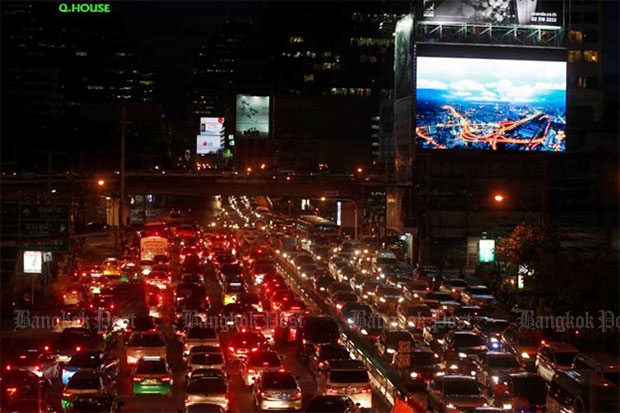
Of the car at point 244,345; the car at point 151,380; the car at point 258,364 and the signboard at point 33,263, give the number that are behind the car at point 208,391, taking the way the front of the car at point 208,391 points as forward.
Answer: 0

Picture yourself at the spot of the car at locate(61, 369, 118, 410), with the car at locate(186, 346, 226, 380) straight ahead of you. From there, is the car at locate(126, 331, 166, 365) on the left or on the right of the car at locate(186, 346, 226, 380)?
left

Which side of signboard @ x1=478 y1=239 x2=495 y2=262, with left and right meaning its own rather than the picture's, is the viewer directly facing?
front

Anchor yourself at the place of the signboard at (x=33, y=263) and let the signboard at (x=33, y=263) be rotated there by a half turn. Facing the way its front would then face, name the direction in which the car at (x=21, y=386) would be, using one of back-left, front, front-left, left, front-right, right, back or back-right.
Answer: back

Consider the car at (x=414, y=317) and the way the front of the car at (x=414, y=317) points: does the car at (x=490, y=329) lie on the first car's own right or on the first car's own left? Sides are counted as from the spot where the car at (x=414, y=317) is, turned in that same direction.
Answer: on the first car's own left

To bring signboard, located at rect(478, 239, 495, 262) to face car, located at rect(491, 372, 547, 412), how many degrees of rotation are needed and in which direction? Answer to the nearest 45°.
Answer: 0° — it already faces it

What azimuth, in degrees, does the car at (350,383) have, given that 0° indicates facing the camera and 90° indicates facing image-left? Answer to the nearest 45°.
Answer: approximately 180°

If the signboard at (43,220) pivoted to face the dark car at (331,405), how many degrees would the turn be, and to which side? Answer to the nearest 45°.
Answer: approximately 45° to its left

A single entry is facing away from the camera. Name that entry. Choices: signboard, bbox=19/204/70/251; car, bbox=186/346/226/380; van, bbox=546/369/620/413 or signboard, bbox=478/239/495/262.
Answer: the car

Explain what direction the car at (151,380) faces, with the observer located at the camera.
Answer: facing away from the viewer

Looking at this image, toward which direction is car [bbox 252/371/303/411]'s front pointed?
away from the camera

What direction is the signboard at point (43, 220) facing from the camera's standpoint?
toward the camera

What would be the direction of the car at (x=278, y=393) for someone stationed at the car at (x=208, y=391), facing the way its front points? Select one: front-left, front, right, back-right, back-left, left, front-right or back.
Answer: right

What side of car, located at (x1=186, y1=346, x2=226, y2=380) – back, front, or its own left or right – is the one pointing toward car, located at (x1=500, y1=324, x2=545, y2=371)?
right

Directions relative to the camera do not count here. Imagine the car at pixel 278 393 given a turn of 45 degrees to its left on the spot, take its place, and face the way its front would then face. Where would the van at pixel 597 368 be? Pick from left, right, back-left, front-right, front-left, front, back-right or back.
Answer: back-right

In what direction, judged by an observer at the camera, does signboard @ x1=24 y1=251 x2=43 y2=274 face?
facing the viewer

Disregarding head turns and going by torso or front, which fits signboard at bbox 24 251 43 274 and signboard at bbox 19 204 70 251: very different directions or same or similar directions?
same or similar directions

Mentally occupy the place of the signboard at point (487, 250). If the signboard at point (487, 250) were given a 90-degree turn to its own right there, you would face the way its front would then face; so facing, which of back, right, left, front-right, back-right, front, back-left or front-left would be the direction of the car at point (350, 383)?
left

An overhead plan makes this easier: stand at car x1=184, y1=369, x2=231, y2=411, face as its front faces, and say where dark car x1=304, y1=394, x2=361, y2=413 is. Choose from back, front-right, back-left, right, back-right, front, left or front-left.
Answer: back-right
